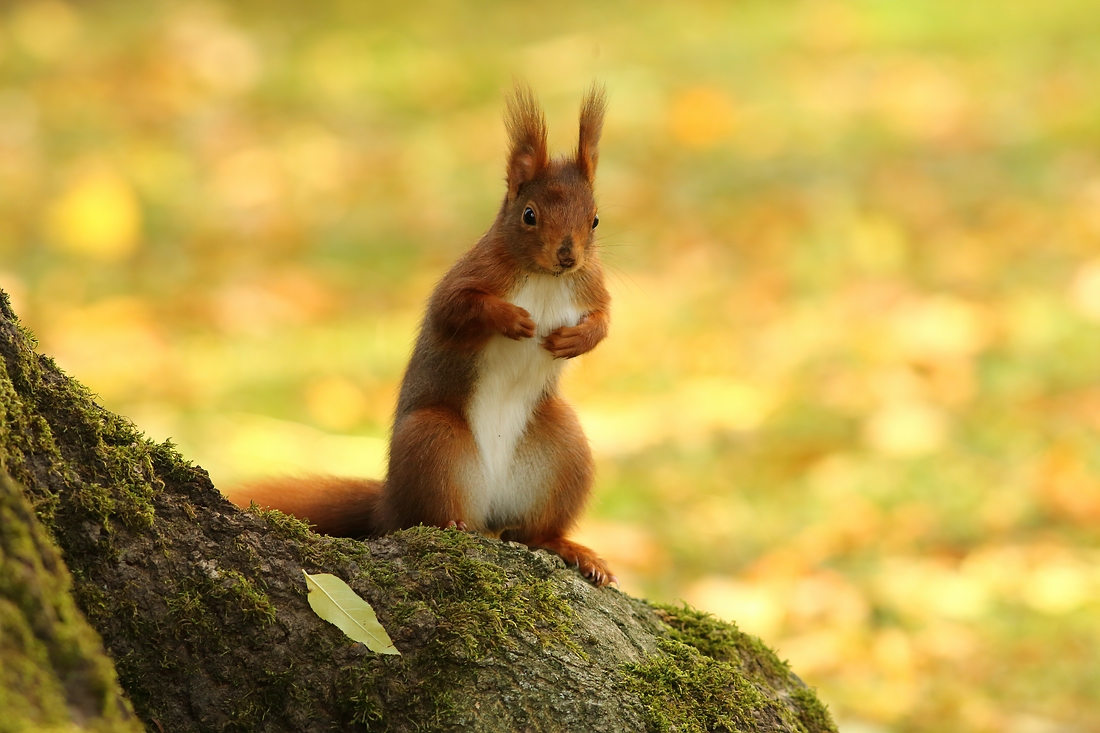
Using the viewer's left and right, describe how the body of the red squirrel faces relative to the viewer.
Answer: facing the viewer and to the right of the viewer
